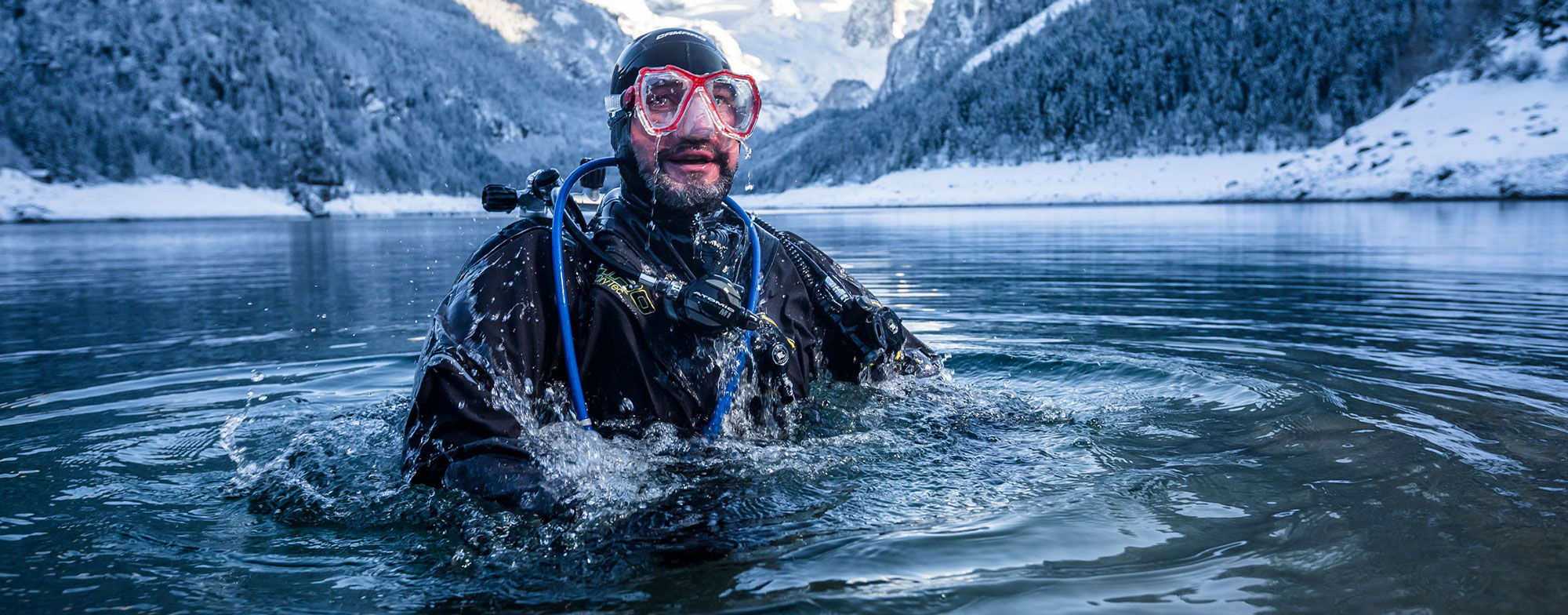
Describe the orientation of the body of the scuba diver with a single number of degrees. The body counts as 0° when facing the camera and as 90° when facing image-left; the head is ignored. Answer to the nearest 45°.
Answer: approximately 315°
